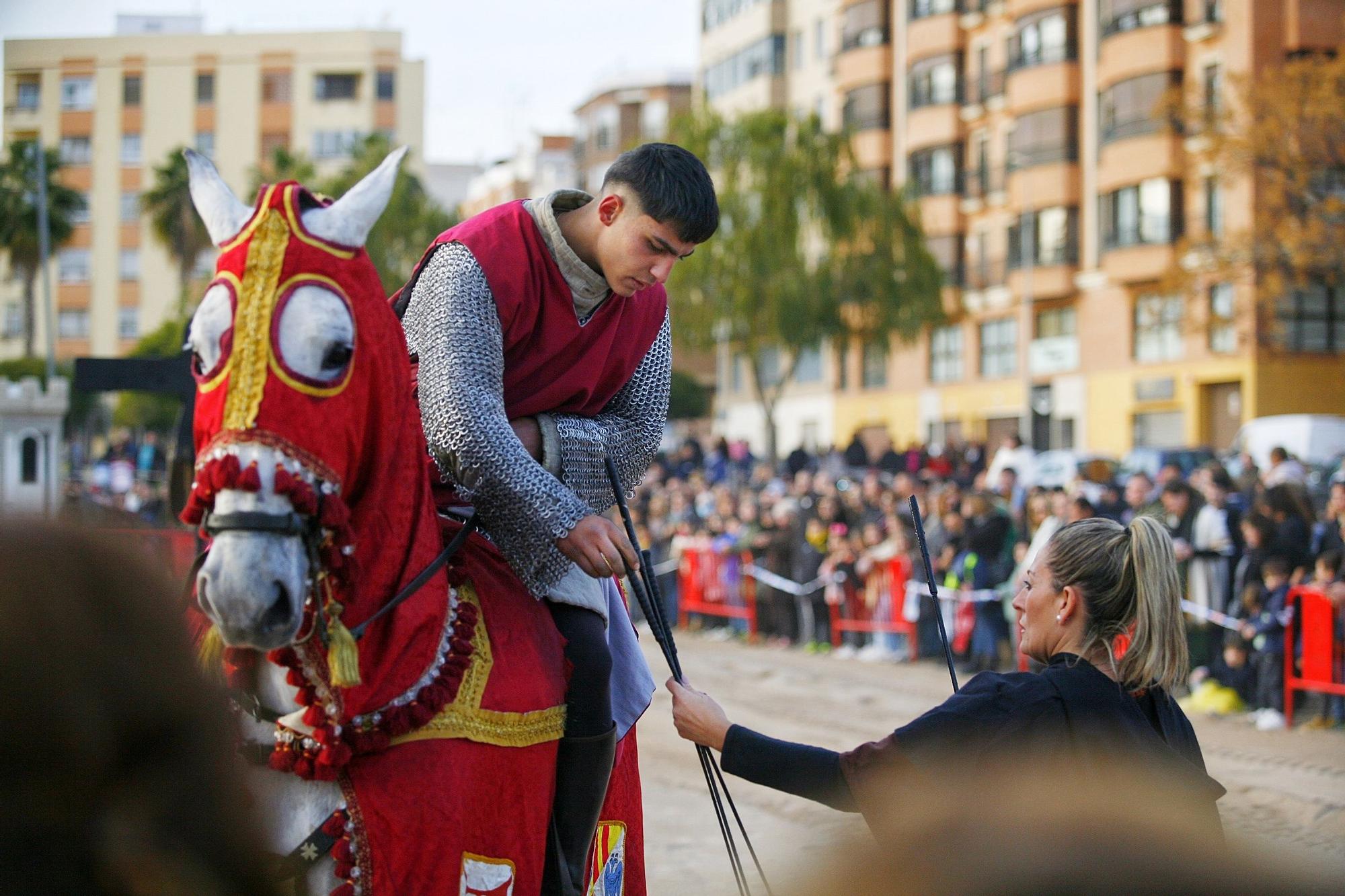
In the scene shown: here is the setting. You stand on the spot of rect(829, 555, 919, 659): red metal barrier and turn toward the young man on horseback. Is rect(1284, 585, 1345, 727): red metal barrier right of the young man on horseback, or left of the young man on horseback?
left

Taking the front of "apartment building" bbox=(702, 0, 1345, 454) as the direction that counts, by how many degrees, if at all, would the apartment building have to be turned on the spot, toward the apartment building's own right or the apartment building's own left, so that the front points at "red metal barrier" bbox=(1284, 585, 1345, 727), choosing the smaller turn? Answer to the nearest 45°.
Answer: approximately 45° to the apartment building's own left

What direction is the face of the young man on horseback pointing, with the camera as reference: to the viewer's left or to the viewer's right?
to the viewer's right

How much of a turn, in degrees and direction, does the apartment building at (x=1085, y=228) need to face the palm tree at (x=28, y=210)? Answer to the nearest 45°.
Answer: approximately 45° to its right

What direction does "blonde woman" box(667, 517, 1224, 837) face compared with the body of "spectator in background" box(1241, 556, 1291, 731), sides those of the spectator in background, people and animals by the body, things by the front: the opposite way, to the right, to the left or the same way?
to the right

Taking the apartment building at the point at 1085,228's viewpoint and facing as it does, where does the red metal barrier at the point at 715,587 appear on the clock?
The red metal barrier is roughly at 11 o'clock from the apartment building.

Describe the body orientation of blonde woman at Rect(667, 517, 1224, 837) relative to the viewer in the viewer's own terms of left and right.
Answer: facing away from the viewer and to the left of the viewer

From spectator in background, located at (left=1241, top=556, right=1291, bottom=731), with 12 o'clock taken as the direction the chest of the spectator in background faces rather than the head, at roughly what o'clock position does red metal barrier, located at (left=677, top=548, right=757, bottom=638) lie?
The red metal barrier is roughly at 3 o'clock from the spectator in background.

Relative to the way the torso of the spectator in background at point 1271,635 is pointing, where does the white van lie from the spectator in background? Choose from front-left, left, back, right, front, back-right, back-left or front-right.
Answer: back-right

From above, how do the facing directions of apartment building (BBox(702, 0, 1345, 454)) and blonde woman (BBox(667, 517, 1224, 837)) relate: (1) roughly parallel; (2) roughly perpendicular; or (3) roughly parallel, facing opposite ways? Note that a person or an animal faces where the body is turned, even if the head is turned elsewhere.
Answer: roughly perpendicular

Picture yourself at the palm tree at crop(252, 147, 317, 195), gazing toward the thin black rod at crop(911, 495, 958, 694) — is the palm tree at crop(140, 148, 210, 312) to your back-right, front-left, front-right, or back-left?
back-right

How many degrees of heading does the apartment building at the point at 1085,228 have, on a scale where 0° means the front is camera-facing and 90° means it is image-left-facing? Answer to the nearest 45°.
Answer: approximately 45°
